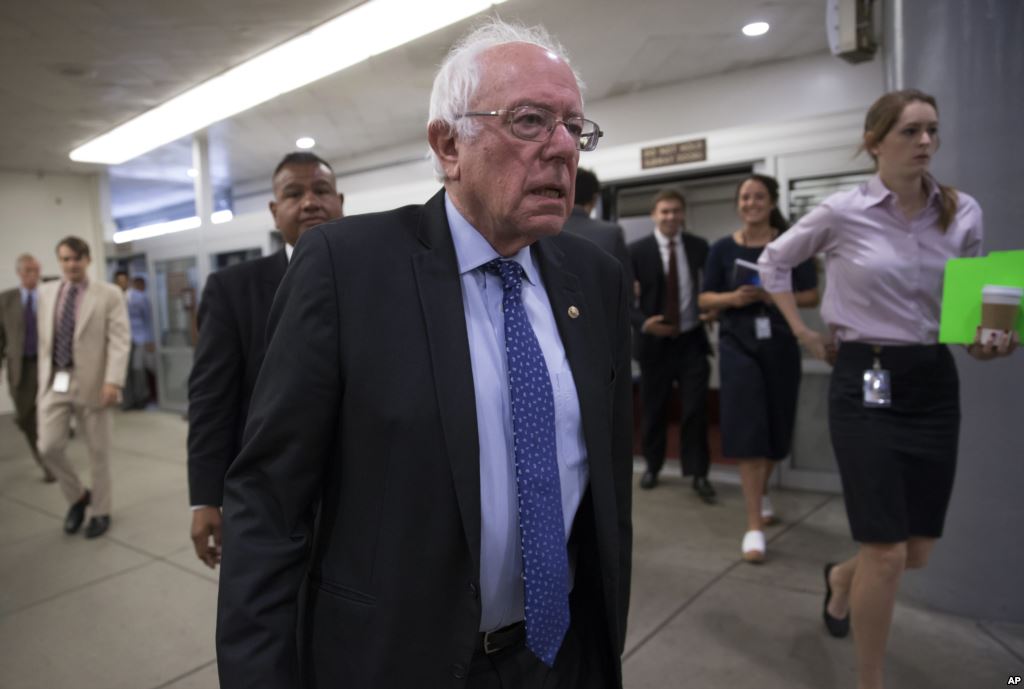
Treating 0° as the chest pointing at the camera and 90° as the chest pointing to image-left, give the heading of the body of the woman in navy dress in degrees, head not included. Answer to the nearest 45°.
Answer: approximately 0°

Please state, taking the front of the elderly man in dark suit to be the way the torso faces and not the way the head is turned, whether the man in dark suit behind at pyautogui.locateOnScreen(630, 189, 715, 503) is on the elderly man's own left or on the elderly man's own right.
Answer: on the elderly man's own left

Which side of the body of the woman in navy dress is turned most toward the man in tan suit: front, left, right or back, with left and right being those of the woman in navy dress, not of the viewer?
right

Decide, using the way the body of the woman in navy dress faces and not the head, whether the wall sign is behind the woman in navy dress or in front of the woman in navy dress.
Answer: behind

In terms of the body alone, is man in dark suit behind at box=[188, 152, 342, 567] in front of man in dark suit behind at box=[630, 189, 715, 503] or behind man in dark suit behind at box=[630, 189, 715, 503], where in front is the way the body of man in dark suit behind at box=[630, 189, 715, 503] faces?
in front

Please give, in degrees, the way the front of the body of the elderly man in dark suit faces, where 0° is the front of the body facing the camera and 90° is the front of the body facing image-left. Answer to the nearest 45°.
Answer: approximately 315°

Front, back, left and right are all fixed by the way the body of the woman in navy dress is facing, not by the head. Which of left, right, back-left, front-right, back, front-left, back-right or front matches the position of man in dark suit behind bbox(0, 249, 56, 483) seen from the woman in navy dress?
right
